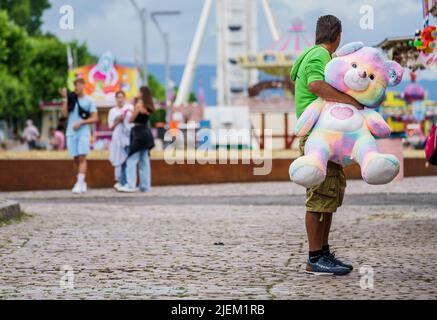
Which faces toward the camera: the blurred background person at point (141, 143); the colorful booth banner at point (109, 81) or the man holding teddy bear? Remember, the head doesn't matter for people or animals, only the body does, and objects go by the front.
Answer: the colorful booth banner

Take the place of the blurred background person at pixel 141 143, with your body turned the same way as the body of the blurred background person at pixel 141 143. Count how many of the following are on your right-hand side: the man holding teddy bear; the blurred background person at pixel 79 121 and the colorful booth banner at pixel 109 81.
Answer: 1

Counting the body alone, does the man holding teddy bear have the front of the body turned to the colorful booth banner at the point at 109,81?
no

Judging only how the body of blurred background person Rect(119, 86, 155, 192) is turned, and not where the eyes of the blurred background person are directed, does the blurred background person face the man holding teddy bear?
no

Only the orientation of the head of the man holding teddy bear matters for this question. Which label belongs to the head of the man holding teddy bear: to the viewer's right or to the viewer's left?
to the viewer's right

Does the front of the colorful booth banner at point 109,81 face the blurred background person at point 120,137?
yes

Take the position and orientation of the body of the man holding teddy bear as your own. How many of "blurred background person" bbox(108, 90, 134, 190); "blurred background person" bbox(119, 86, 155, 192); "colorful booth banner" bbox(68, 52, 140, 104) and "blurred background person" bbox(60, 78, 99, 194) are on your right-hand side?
0

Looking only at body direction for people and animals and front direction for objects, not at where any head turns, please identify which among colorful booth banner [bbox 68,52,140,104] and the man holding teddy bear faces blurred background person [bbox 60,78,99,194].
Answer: the colorful booth banner

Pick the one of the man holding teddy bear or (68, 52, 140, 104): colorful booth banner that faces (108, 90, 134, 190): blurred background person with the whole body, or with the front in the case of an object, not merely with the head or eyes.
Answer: the colorful booth banner

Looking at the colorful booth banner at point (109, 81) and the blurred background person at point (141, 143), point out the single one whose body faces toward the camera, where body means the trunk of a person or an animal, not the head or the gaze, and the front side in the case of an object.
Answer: the colorful booth banner

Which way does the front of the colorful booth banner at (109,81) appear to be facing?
toward the camera

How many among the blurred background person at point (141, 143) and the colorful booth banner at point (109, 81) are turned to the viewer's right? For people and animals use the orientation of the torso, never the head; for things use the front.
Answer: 0

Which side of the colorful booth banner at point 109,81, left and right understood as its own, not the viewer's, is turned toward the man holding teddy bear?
front
